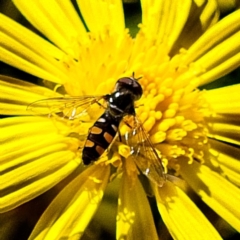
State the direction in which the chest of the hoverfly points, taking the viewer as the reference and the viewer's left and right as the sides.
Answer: facing away from the viewer and to the right of the viewer
